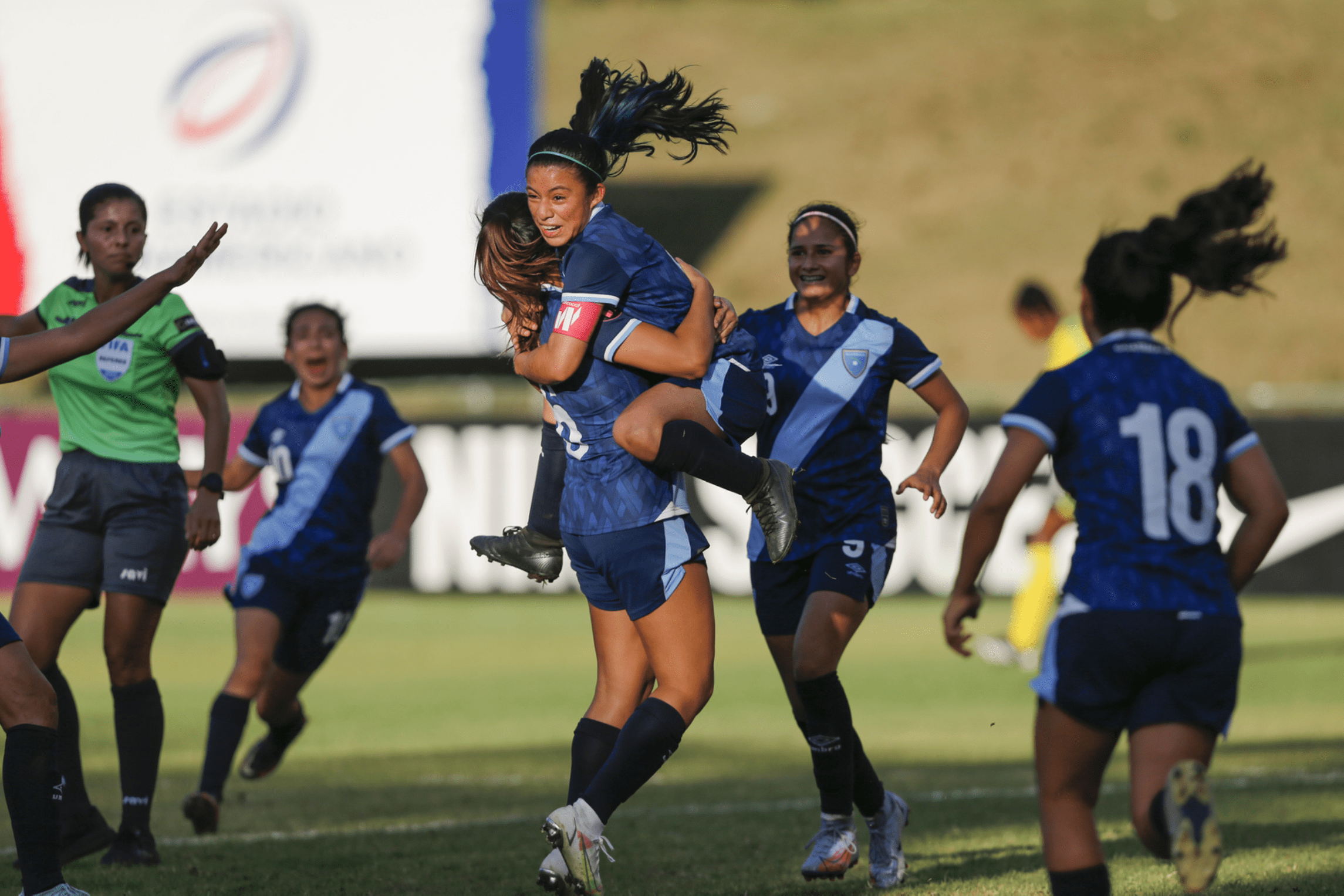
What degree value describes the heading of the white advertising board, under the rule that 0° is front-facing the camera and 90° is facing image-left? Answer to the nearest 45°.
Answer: approximately 0°

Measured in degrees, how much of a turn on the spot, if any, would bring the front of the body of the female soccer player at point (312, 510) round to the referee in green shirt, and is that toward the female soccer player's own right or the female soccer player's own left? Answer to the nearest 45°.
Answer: approximately 45° to the female soccer player's own right

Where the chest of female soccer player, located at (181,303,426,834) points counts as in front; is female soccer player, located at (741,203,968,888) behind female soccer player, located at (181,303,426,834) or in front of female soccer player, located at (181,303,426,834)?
in front

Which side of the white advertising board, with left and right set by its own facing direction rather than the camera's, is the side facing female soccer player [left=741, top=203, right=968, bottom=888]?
front

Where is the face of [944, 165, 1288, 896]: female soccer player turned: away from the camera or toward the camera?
away from the camera

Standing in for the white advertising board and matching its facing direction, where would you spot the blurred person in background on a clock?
The blurred person in background is roughly at 11 o'clock from the white advertising board.

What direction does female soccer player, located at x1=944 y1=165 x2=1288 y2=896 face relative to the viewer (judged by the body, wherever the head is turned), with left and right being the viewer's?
facing away from the viewer and to the left of the viewer

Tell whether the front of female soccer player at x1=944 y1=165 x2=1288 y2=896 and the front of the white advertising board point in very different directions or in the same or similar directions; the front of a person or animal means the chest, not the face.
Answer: very different directions

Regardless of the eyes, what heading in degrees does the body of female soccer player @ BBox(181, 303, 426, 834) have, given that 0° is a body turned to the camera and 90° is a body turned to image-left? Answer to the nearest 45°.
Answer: approximately 0°

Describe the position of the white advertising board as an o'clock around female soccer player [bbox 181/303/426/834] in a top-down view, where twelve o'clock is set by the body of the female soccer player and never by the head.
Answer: The white advertising board is roughly at 6 o'clock from the female soccer player.
